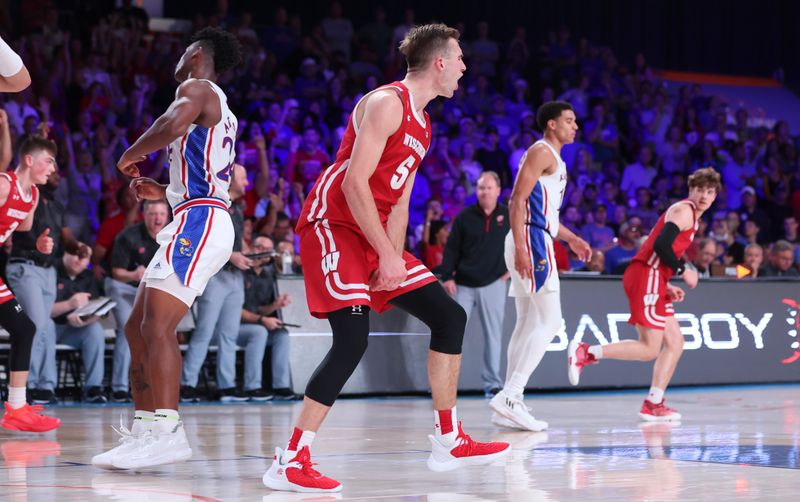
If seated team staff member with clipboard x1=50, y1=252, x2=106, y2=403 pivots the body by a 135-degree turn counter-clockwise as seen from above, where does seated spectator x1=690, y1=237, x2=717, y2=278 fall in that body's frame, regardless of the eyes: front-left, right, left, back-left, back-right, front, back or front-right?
right

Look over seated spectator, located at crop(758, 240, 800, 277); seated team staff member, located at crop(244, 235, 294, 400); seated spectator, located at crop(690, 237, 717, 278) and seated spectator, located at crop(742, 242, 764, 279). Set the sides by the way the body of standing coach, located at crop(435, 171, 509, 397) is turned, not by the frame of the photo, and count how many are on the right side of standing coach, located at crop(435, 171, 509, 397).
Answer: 1

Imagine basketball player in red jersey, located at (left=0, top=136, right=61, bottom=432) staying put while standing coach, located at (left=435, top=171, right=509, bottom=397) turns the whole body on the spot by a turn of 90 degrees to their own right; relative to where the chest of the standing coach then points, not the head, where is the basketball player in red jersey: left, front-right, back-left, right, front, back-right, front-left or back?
front-left

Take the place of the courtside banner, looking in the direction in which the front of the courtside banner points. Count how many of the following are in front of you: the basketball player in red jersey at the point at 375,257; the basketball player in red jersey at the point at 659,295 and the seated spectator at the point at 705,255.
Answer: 2

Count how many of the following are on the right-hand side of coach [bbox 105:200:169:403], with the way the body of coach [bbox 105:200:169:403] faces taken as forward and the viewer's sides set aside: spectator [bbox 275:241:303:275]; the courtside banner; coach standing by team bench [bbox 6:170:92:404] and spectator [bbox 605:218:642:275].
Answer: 1

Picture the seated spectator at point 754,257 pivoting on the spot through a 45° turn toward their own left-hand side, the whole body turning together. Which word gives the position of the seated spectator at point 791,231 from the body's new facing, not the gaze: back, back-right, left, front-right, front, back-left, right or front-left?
back-left

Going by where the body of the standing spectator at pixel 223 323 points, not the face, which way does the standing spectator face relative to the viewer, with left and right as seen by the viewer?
facing the viewer and to the right of the viewer

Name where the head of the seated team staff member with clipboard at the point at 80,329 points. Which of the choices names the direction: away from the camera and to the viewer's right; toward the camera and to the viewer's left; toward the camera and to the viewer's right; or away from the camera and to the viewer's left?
toward the camera and to the viewer's right

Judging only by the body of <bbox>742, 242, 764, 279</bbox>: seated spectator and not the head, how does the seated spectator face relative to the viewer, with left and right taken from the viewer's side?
facing the viewer
